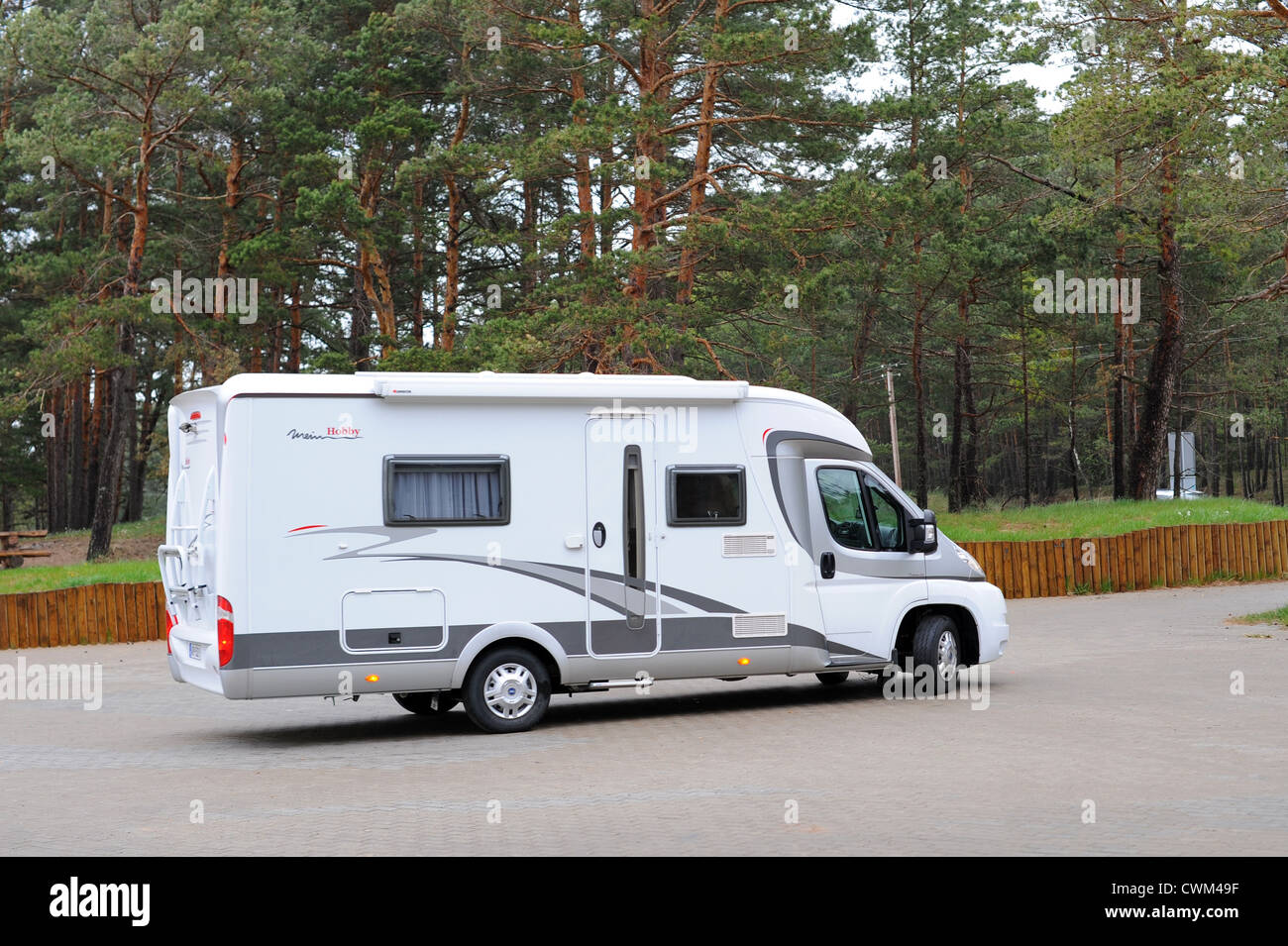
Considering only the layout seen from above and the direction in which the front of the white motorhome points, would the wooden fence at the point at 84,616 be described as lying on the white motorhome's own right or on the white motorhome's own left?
on the white motorhome's own left

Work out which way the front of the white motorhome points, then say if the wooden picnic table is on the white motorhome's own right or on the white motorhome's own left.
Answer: on the white motorhome's own left

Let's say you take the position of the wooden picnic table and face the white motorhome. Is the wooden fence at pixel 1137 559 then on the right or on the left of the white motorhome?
left

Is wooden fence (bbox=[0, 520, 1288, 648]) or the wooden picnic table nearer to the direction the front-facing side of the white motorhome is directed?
the wooden fence

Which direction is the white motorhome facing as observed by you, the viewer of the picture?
facing away from the viewer and to the right of the viewer

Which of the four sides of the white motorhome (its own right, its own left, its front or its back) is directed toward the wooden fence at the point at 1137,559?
front
